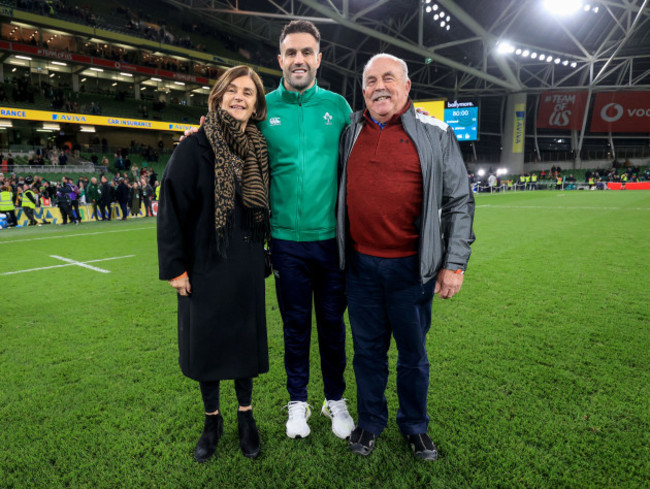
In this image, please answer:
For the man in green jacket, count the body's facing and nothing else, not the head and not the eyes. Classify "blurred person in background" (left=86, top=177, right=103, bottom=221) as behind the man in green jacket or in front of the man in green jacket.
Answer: behind

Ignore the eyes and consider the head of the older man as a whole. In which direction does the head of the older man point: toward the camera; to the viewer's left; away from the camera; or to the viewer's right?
toward the camera

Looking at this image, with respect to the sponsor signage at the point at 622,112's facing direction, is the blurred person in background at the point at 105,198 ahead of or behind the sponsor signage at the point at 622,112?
ahead

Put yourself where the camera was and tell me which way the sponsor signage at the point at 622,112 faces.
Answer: facing the viewer

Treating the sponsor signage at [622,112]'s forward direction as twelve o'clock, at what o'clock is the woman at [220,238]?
The woman is roughly at 12 o'clock from the sponsor signage.

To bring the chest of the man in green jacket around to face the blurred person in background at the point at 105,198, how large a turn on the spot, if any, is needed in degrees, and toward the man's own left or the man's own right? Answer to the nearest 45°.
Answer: approximately 135° to the man's own right

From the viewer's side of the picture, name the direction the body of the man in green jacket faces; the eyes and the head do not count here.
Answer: toward the camera

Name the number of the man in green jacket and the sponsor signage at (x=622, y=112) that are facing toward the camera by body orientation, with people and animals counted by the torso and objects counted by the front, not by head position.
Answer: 2

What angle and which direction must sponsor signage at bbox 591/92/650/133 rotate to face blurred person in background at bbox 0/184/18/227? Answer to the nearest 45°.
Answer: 0° — it already faces them

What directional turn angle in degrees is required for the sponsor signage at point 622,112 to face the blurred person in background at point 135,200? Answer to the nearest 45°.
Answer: approximately 45° to its right

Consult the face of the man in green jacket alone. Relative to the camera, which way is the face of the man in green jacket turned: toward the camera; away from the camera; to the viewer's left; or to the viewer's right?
toward the camera

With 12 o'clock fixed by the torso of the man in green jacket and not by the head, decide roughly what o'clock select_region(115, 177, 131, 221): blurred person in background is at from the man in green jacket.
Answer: The blurred person in background is roughly at 5 o'clock from the man in green jacket.
